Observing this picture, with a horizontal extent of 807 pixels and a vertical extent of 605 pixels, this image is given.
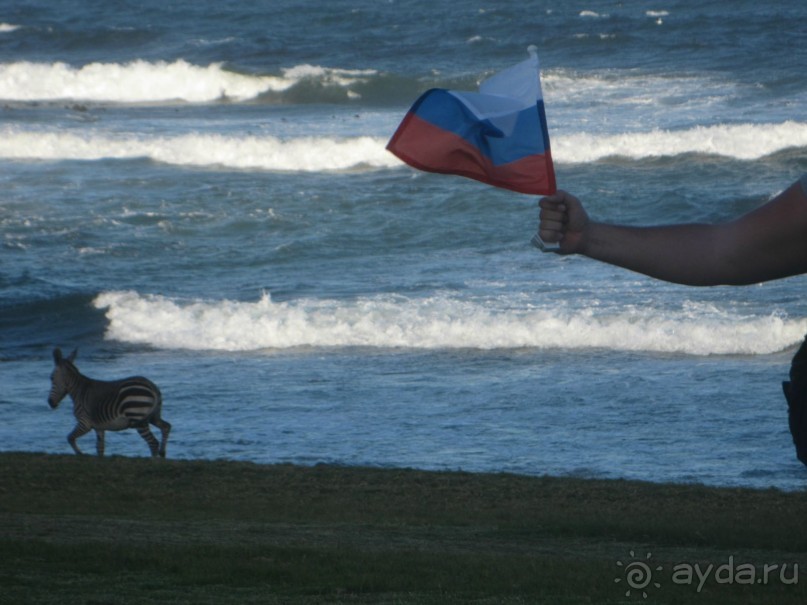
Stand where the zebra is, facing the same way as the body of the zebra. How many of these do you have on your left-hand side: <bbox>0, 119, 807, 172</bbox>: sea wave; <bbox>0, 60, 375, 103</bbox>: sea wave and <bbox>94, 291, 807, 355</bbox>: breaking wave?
0

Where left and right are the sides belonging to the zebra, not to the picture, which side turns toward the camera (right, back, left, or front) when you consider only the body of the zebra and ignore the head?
left

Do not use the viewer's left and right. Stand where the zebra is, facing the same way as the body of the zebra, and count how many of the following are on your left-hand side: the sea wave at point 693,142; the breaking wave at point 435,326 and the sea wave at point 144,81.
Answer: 0

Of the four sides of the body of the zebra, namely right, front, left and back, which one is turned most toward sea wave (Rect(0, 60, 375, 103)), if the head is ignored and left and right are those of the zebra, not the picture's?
right

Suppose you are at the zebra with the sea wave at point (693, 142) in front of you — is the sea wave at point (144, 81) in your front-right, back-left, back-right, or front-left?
front-left

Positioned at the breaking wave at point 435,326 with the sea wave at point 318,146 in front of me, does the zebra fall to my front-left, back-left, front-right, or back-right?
back-left

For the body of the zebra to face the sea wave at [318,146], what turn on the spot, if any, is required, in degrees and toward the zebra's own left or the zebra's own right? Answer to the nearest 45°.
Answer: approximately 90° to the zebra's own right

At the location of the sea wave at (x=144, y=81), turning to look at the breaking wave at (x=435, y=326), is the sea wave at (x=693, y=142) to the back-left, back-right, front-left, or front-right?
front-left

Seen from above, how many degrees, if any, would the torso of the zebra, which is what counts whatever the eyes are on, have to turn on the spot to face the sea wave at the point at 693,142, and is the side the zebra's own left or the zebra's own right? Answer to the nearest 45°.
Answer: approximately 135° to the zebra's own right
